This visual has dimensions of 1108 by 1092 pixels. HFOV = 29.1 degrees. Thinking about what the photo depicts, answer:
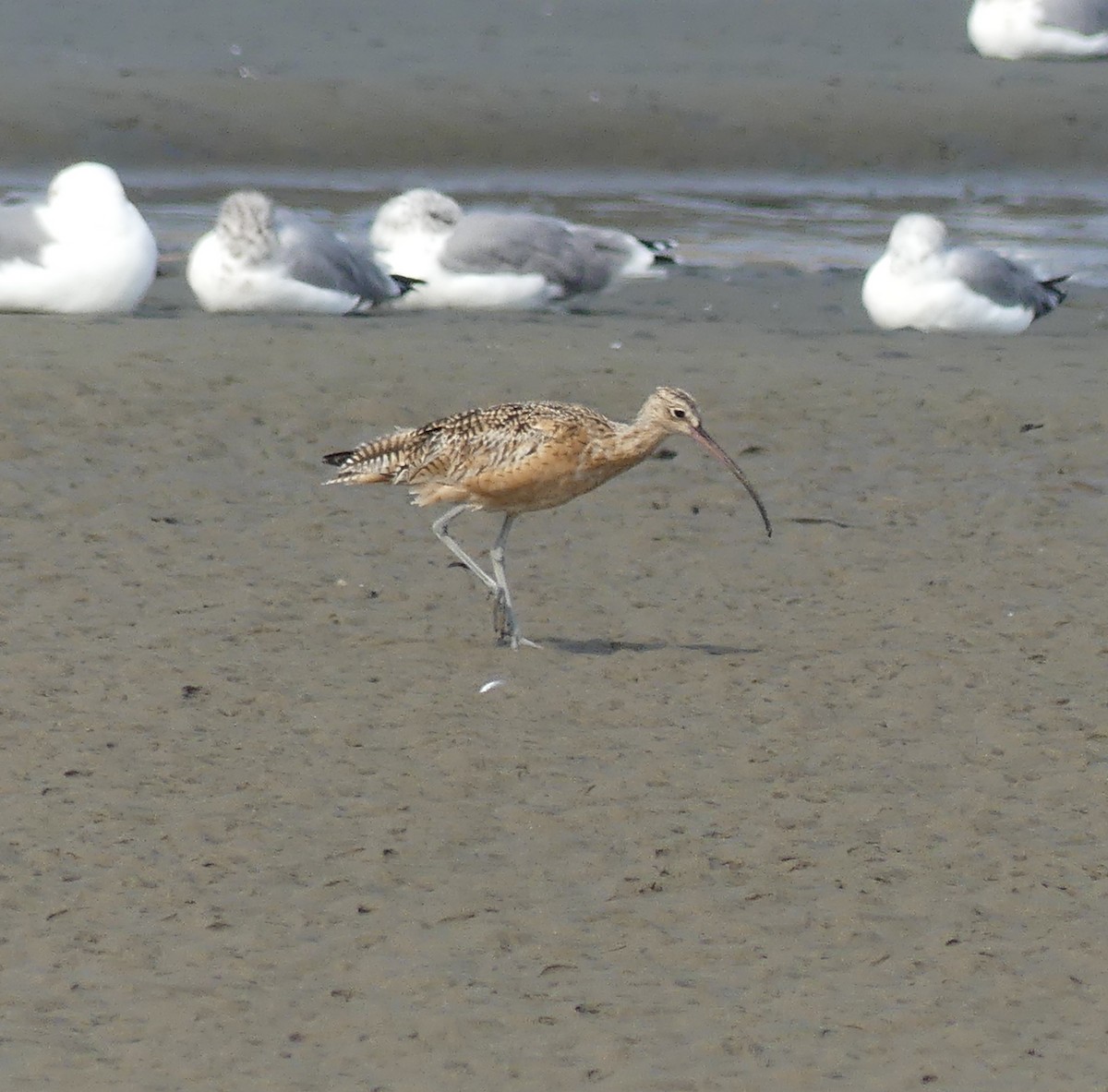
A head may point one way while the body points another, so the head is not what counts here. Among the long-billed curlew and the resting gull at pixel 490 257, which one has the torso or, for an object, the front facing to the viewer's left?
the resting gull

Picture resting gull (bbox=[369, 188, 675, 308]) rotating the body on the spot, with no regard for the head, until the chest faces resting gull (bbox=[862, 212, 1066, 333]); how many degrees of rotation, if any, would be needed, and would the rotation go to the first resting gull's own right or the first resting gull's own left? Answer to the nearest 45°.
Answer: approximately 180°

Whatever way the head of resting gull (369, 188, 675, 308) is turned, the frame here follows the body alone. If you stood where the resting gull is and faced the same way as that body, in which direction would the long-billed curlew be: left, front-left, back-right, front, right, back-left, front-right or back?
left

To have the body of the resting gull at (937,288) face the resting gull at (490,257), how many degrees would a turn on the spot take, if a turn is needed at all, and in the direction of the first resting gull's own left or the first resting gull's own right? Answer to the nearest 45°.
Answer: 0° — it already faces it

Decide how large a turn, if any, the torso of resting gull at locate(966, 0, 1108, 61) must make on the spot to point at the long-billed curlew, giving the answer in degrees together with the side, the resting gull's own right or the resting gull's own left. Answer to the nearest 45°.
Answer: approximately 90° to the resting gull's own left

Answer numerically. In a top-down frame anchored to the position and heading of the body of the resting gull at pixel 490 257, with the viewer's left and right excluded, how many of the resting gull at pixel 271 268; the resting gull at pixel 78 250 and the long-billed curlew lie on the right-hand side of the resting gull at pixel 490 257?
0

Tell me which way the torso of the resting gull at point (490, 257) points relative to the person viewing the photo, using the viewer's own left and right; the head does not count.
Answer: facing to the left of the viewer

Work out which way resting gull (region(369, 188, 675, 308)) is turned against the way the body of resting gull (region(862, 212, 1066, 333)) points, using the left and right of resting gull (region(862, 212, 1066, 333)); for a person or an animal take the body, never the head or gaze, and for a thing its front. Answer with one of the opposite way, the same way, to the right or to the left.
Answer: the same way

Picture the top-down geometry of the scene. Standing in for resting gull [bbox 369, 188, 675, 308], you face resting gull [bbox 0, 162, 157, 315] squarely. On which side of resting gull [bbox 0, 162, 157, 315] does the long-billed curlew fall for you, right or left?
left

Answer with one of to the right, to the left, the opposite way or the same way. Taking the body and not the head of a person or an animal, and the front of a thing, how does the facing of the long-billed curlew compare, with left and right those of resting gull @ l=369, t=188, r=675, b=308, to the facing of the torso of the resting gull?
the opposite way

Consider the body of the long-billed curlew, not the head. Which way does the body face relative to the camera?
to the viewer's right

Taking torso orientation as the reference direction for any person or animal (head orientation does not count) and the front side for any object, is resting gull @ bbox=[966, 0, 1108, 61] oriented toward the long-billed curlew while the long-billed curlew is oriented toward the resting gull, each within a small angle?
no

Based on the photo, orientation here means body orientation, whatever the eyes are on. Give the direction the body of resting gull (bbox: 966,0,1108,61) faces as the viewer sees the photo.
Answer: to the viewer's left

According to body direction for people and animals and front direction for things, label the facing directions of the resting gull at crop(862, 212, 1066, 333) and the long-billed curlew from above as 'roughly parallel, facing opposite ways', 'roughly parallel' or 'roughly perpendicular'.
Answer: roughly parallel, facing opposite ways

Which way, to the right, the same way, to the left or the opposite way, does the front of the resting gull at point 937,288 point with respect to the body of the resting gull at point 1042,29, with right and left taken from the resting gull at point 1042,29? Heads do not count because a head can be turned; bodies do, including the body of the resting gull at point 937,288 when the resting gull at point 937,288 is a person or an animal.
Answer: the same way

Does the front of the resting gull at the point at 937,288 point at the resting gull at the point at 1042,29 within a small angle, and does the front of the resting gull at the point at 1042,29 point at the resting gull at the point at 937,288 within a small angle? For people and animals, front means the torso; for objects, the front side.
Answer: no

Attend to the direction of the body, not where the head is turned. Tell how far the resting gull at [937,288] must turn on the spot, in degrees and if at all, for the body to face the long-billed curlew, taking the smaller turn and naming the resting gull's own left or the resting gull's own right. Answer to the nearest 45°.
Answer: approximately 90° to the resting gull's own left

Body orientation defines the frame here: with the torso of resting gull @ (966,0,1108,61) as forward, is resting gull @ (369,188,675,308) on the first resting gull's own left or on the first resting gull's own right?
on the first resting gull's own left

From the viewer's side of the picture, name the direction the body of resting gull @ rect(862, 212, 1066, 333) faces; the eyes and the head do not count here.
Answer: to the viewer's left

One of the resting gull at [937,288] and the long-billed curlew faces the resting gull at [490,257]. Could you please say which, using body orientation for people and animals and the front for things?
the resting gull at [937,288]
